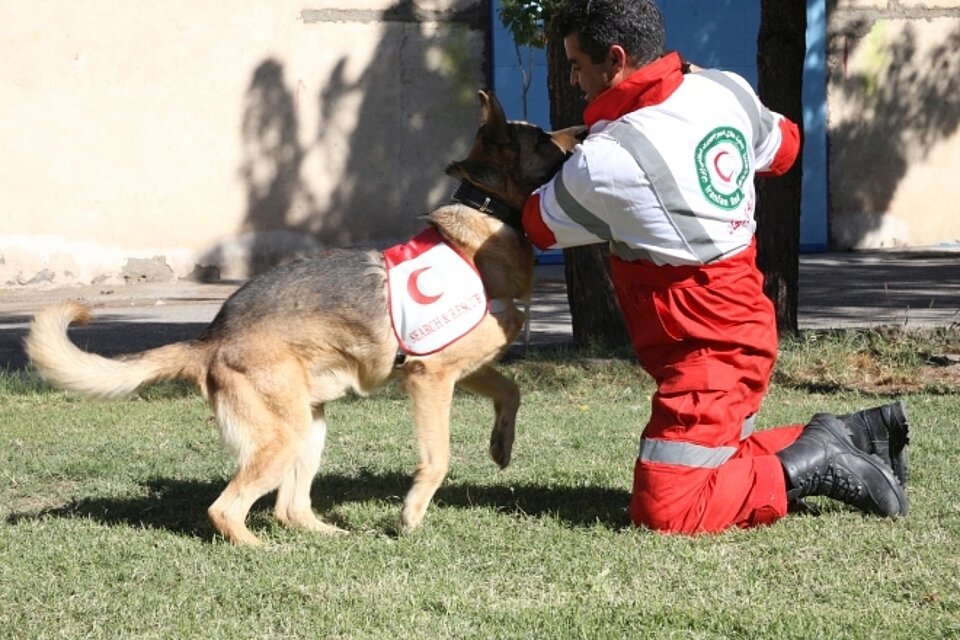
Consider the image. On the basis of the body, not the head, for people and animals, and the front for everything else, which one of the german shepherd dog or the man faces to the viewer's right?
the german shepherd dog

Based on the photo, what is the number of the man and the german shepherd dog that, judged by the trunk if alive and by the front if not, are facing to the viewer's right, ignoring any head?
1

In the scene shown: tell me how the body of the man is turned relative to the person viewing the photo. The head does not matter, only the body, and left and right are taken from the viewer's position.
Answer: facing away from the viewer and to the left of the viewer

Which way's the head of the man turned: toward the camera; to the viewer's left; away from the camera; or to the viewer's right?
to the viewer's left

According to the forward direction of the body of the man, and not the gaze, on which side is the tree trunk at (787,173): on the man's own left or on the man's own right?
on the man's own right

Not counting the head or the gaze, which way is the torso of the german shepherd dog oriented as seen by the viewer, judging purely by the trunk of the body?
to the viewer's right
